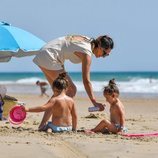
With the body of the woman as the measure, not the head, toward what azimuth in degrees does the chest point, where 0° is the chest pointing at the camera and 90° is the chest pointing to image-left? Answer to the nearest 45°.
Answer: approximately 270°

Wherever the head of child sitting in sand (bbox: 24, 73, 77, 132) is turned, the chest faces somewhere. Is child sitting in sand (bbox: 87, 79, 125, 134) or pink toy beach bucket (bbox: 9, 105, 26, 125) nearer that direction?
the pink toy beach bucket

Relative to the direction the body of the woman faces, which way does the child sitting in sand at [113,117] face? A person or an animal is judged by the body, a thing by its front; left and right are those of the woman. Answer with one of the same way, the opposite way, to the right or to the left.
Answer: the opposite way

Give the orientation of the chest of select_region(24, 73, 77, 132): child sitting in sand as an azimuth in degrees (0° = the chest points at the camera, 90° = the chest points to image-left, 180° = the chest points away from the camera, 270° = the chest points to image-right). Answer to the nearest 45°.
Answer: approximately 135°

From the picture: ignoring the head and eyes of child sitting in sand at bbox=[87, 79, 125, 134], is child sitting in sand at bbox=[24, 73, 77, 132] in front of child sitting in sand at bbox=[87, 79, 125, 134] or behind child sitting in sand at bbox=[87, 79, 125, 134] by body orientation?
in front

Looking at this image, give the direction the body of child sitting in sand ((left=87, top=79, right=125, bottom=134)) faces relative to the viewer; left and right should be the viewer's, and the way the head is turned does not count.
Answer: facing to the left of the viewer

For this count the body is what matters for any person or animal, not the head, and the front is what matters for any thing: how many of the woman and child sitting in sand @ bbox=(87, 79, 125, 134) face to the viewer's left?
1

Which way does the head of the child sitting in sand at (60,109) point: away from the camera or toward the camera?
away from the camera

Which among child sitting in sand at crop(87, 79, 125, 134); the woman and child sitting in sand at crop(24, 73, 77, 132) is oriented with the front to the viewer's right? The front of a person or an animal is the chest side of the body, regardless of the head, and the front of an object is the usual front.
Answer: the woman

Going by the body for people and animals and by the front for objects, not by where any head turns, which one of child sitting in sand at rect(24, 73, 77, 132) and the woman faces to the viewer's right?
the woman

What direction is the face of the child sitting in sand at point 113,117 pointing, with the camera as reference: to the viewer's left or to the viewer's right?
to the viewer's left
